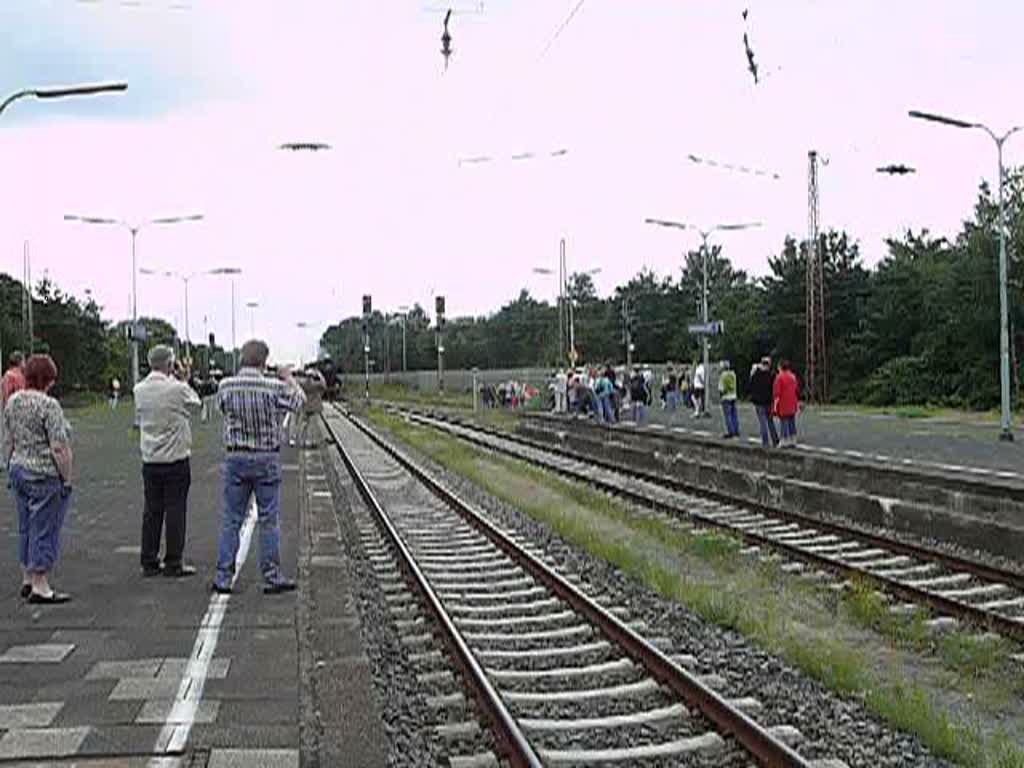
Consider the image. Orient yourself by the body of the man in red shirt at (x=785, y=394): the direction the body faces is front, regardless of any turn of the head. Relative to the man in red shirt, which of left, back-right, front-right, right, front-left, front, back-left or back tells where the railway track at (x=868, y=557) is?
back-left

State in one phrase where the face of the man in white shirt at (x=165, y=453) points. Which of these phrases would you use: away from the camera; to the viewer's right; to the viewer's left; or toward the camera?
away from the camera

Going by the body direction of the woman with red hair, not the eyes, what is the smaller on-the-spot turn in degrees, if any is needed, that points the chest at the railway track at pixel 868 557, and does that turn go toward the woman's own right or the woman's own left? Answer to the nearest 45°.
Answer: approximately 45° to the woman's own right

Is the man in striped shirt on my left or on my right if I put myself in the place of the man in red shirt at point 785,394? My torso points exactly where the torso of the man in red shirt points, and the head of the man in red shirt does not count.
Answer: on my left

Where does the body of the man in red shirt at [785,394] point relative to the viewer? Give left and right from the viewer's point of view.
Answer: facing away from the viewer and to the left of the viewer

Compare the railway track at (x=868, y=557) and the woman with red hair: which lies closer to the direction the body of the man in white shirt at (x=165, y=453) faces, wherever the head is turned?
the railway track

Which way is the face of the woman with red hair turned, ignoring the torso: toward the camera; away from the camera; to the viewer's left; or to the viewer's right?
away from the camera

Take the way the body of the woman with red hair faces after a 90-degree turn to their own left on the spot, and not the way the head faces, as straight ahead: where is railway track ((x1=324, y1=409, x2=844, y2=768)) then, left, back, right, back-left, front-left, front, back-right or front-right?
back

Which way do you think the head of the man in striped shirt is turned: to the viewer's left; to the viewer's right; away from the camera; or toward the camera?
away from the camera

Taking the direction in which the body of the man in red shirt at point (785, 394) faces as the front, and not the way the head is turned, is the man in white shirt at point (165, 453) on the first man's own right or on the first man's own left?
on the first man's own left

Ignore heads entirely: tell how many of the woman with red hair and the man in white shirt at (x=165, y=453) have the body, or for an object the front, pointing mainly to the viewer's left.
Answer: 0

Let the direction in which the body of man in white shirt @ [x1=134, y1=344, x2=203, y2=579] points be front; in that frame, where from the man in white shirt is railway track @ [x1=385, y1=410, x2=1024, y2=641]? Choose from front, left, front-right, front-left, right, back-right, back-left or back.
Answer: front-right

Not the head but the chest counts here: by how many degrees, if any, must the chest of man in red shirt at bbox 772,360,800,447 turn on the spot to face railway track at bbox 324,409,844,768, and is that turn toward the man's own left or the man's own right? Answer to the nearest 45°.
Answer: approximately 135° to the man's own left
